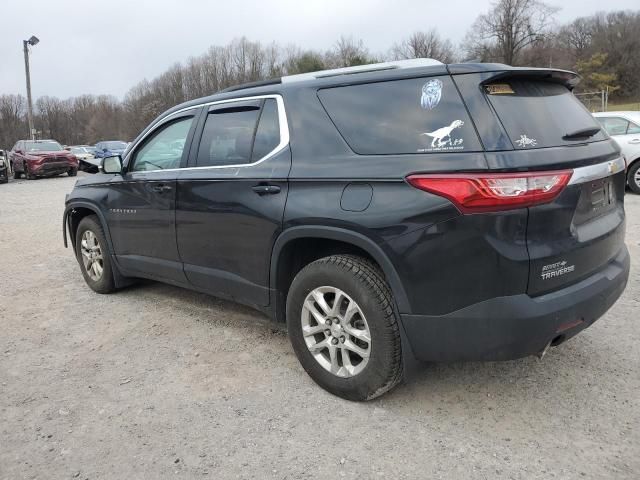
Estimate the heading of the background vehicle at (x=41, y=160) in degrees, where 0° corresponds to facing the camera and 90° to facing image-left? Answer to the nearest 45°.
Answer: approximately 315°

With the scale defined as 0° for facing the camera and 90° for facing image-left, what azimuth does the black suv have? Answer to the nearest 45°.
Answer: approximately 135°

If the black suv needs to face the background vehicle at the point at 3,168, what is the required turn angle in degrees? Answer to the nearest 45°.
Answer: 0° — it already faces it

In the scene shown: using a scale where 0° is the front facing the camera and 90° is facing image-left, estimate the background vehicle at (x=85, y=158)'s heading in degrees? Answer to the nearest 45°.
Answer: approximately 315°

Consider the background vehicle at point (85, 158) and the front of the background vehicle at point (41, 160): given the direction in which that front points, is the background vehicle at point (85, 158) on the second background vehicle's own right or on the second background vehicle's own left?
on the second background vehicle's own left

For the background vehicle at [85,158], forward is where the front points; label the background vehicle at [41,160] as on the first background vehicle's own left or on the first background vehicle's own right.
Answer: on the first background vehicle's own right

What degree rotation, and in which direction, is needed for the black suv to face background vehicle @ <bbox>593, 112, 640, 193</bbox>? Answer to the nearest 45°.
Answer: approximately 90° to its right

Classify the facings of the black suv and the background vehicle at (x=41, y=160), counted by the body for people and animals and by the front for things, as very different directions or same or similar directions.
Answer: very different directions
